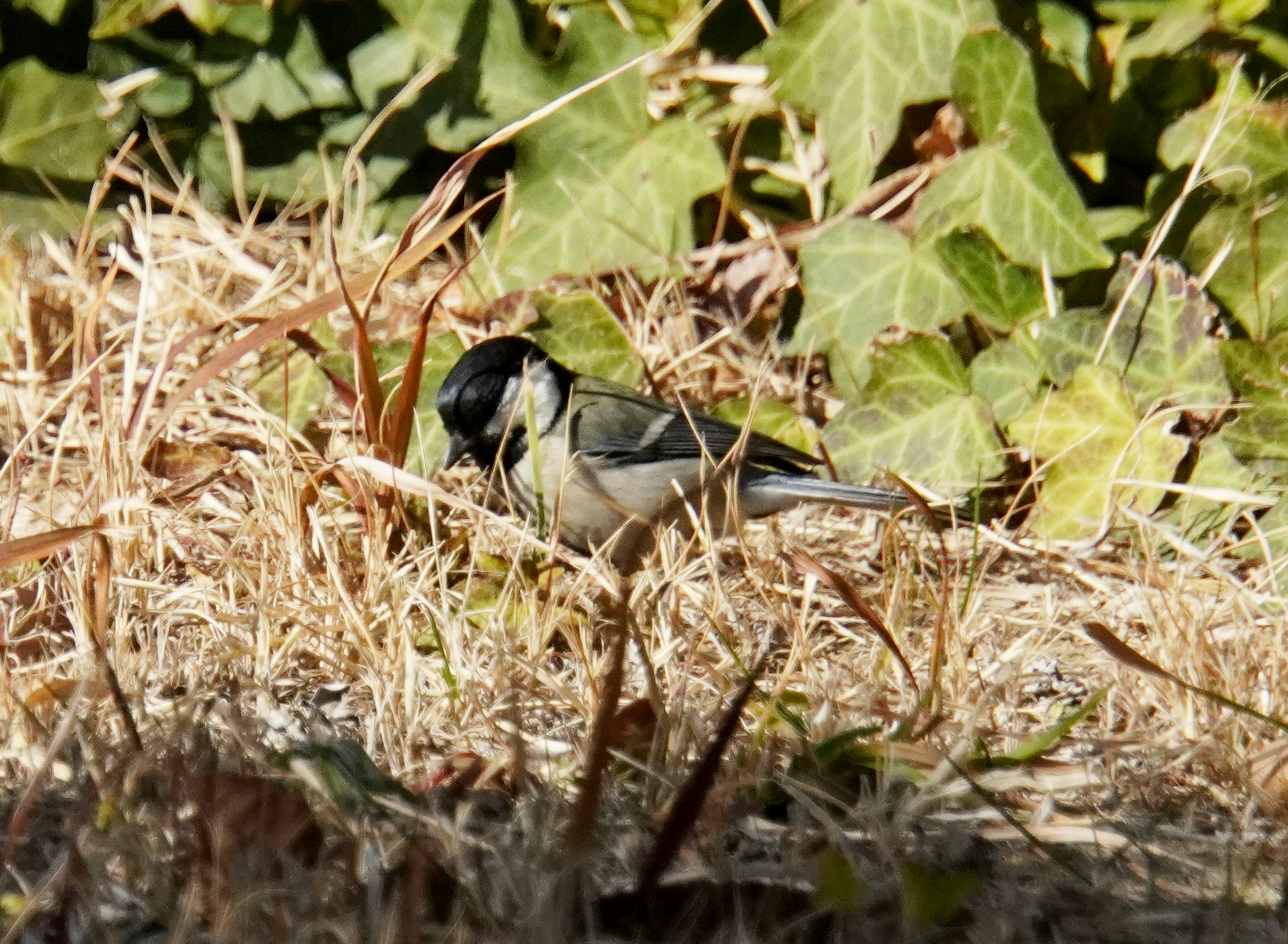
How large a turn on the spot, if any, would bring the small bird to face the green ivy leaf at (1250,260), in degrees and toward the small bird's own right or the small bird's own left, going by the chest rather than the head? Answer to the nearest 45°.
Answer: approximately 180°

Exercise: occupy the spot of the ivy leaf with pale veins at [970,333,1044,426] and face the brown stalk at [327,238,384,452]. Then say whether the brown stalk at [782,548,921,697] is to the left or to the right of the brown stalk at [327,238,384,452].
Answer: left

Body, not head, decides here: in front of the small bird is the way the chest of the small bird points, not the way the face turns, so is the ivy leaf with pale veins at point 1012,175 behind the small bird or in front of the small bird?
behind

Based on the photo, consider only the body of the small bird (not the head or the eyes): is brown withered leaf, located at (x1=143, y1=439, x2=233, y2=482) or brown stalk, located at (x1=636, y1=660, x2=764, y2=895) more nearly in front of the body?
the brown withered leaf

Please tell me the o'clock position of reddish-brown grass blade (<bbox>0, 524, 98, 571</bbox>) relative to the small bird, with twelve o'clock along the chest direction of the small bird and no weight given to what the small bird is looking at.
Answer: The reddish-brown grass blade is roughly at 12 o'clock from the small bird.

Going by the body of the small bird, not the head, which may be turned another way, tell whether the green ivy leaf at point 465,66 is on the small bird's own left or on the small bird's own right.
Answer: on the small bird's own right

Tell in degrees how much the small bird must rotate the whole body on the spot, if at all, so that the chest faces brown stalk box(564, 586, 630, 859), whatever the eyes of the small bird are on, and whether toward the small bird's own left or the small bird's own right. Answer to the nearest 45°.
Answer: approximately 90° to the small bird's own left

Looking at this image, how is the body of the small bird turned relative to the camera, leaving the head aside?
to the viewer's left

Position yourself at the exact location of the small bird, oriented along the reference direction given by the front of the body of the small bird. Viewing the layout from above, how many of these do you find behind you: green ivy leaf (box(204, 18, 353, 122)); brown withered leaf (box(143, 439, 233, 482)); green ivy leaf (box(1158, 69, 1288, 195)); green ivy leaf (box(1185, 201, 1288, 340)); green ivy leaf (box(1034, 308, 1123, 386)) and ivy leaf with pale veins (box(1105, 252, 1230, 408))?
4
